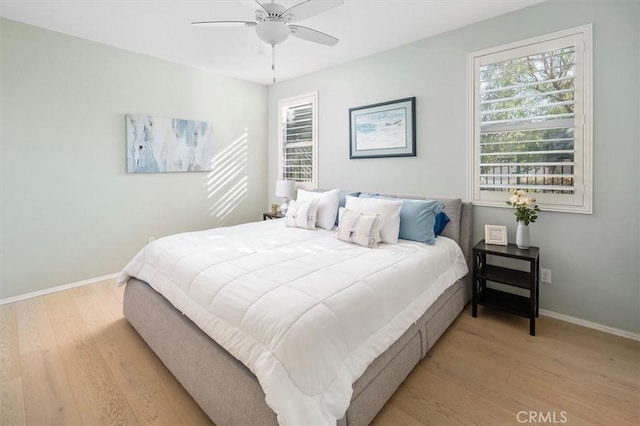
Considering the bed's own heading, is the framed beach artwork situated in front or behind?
behind

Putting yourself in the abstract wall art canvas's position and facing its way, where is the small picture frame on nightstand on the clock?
The small picture frame on nightstand is roughly at 12 o'clock from the abstract wall art canvas.

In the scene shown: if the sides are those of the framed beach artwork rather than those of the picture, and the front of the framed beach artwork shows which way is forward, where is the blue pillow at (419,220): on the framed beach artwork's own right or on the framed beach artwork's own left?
on the framed beach artwork's own left

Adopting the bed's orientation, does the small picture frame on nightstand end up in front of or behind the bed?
behind

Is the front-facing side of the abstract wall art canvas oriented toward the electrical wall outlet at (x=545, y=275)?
yes

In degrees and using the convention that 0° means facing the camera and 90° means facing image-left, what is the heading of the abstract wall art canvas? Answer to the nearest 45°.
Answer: approximately 315°

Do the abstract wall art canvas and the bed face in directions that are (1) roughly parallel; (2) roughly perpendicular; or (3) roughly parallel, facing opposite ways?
roughly perpendicular

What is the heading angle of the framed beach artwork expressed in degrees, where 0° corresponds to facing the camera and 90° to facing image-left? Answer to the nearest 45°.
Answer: approximately 45°
